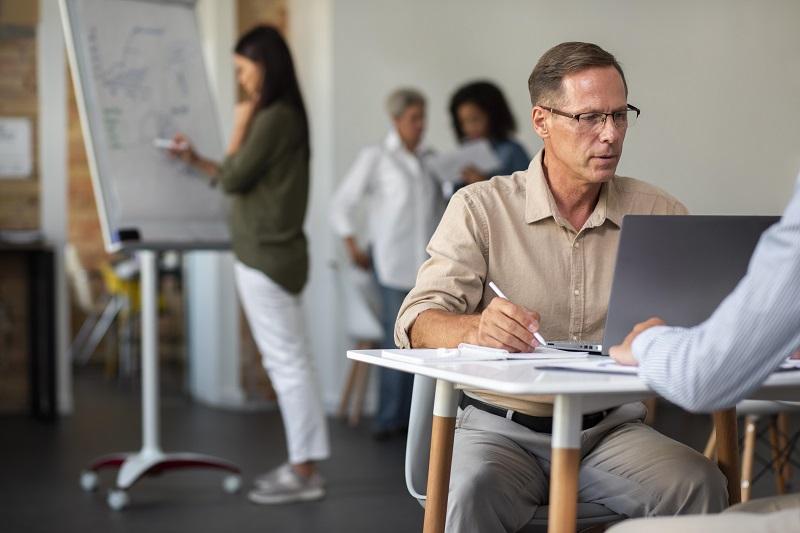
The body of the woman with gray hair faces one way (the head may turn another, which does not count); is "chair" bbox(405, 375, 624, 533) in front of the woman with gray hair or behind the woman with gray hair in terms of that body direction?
in front

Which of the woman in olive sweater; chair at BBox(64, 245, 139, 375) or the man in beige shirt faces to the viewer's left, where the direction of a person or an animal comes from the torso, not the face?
the woman in olive sweater

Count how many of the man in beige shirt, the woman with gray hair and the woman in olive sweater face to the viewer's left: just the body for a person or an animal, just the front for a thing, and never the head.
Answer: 1

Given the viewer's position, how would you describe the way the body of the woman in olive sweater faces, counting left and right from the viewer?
facing to the left of the viewer

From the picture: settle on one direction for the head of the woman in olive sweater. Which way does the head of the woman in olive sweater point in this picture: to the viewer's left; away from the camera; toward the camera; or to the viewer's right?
to the viewer's left
